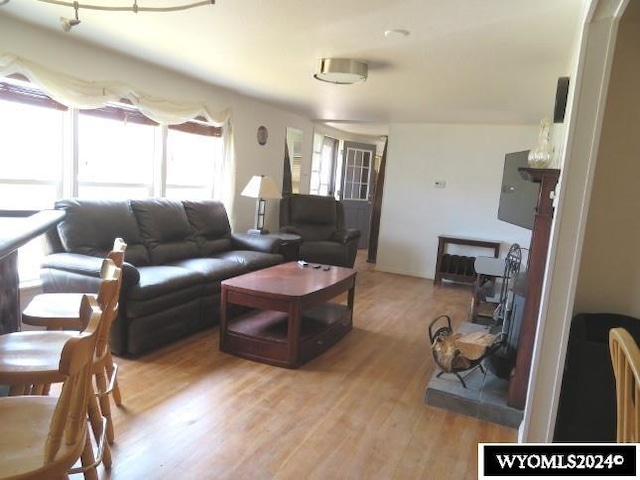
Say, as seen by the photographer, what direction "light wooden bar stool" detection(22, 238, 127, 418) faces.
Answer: facing to the left of the viewer

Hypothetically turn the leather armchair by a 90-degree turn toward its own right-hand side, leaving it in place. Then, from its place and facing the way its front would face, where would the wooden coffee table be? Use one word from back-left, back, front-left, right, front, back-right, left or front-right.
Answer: front-left

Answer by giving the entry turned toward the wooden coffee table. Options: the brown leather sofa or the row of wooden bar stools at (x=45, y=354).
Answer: the brown leather sofa

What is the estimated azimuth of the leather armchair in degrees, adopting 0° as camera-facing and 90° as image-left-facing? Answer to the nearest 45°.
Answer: approximately 315°

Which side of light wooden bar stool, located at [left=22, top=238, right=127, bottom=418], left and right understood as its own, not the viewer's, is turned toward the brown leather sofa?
right

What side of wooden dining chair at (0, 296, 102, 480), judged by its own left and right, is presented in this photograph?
left

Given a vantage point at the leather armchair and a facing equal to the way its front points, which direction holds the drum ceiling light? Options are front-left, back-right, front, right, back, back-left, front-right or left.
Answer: front-right

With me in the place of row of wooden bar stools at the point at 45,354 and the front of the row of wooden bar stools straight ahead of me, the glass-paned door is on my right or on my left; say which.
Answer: on my right

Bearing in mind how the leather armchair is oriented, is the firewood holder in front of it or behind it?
in front

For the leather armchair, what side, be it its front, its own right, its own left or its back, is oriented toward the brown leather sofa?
right

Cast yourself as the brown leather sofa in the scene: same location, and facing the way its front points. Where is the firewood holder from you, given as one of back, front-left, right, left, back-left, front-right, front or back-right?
front

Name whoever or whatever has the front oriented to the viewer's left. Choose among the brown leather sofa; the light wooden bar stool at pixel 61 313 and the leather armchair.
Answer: the light wooden bar stool

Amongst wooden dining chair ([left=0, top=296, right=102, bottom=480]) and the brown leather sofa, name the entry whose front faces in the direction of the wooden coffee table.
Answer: the brown leather sofa

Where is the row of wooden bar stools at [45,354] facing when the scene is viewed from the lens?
facing to the left of the viewer

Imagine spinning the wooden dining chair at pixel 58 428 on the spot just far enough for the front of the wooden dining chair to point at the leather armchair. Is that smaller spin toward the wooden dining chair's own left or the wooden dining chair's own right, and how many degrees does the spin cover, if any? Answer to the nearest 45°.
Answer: approximately 135° to the wooden dining chair's own right

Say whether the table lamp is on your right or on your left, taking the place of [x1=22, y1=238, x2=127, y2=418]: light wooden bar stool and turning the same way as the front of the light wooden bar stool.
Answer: on your right
